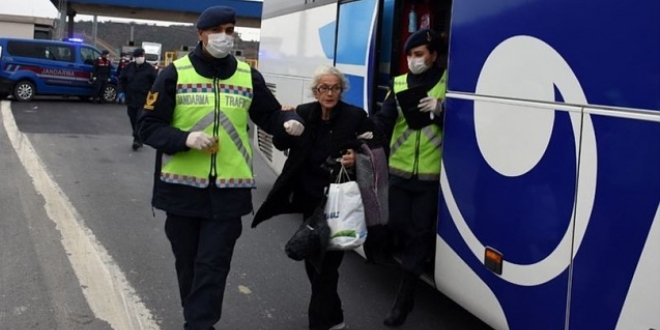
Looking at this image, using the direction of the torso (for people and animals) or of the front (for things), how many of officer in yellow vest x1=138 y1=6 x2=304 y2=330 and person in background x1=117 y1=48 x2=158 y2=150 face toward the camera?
2

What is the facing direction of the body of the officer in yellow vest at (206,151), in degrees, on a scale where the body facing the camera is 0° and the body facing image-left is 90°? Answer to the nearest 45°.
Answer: approximately 0°

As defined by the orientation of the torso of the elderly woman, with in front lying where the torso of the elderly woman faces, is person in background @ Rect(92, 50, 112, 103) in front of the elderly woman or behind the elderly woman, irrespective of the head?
behind

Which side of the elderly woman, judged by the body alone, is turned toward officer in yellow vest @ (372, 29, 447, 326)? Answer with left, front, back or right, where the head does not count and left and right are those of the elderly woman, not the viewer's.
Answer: left

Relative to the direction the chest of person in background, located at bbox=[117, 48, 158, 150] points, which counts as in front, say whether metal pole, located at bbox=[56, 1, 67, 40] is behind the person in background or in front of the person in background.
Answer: behind

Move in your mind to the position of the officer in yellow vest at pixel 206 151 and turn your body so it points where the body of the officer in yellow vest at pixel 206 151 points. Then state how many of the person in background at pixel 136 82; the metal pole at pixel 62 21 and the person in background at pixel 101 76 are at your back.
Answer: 3

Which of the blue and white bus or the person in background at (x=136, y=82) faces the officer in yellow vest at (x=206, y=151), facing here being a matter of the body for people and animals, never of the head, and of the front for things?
the person in background

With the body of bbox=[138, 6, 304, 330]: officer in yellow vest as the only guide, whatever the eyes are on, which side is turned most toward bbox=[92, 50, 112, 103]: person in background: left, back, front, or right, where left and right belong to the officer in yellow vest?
back

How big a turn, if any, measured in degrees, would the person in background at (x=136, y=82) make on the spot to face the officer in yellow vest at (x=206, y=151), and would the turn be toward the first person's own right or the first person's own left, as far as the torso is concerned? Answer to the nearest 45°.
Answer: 0° — they already face them

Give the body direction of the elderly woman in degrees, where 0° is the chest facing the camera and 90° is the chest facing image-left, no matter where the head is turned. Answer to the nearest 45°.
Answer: approximately 0°
